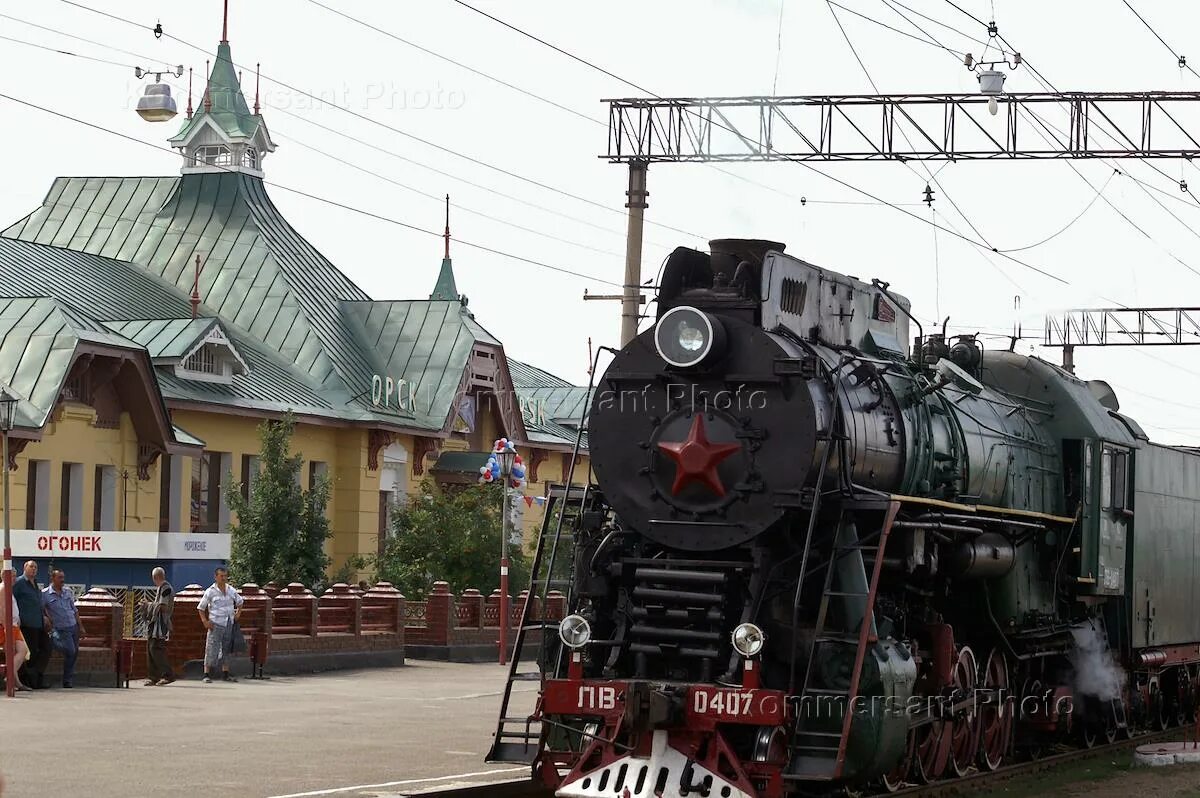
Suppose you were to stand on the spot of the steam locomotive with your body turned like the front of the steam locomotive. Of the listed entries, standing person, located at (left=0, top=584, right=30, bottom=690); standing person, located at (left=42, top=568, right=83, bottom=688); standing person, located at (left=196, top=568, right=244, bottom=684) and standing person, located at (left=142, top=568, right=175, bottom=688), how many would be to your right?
4

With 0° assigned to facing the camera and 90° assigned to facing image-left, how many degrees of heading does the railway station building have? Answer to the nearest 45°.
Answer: approximately 315°

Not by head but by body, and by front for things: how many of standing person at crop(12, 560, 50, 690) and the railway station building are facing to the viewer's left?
0

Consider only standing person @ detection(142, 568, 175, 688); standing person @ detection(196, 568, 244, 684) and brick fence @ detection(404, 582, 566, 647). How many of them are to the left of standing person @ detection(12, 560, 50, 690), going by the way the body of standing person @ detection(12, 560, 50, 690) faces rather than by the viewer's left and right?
3

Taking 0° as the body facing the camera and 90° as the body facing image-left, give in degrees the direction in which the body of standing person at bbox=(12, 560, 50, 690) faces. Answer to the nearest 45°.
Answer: approximately 315°

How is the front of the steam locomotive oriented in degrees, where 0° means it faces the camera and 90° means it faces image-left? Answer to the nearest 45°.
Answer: approximately 45°

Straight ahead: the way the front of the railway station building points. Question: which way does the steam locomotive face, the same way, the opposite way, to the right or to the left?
to the right

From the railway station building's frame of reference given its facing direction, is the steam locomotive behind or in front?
in front

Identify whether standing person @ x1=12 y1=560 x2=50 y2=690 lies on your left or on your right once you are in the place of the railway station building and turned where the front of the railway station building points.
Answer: on your right

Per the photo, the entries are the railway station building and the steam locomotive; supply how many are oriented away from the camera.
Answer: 0

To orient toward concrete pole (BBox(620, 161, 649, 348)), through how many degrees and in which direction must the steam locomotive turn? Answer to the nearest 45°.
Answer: approximately 135° to its right
